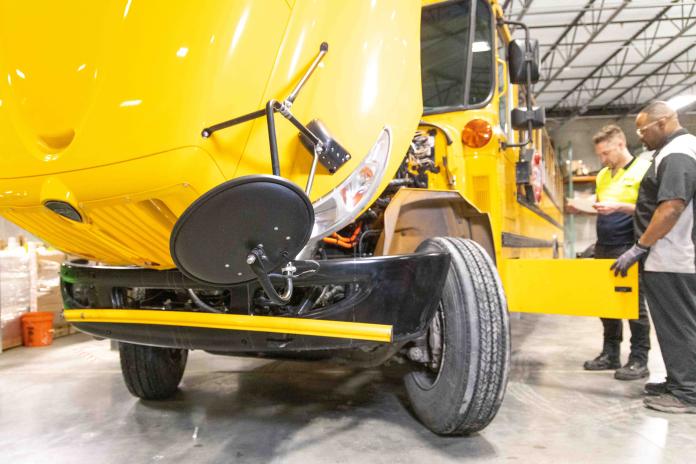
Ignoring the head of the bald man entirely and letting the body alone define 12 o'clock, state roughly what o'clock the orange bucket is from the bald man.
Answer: The orange bucket is roughly at 12 o'clock from the bald man.

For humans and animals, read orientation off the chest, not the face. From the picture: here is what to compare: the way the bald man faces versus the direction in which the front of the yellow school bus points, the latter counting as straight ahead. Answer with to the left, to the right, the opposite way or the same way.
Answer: to the right

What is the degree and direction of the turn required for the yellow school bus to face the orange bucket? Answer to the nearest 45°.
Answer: approximately 90° to its right

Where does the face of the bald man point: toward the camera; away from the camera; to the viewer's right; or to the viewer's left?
to the viewer's left

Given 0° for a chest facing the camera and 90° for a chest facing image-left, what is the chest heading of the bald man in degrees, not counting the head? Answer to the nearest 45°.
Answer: approximately 90°
